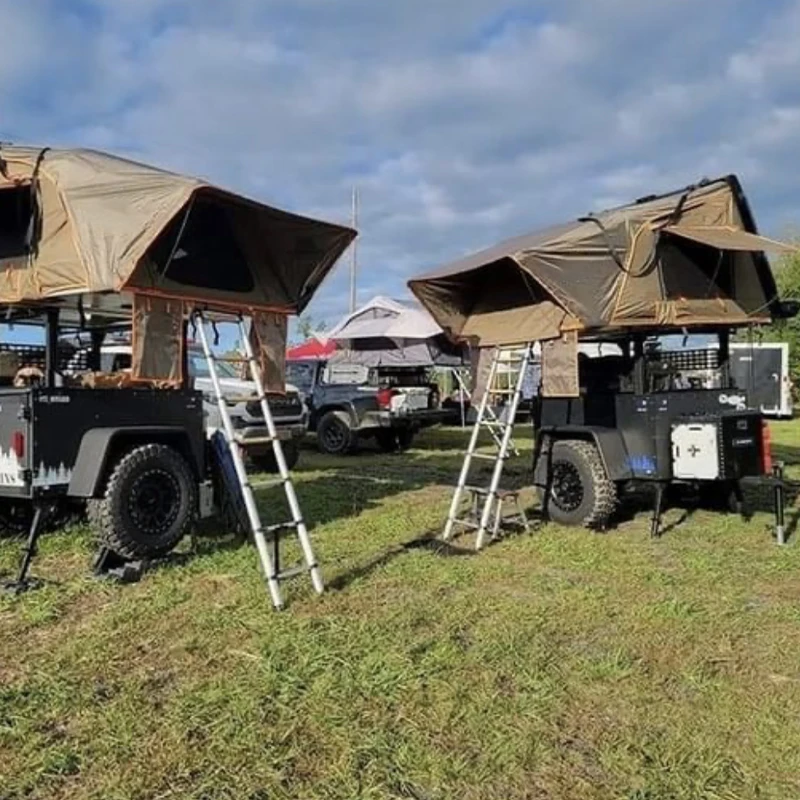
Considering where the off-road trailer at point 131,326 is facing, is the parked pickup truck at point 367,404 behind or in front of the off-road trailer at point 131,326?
in front

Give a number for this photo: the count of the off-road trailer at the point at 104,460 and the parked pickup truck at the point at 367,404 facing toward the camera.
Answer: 0

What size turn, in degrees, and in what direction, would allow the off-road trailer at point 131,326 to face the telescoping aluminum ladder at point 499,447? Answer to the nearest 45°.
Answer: approximately 45° to its right

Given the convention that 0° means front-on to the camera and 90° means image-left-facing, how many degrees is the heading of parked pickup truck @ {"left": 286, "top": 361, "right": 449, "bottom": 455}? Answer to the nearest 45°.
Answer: approximately 135°

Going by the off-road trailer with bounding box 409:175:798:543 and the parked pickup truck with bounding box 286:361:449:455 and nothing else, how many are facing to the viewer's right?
0

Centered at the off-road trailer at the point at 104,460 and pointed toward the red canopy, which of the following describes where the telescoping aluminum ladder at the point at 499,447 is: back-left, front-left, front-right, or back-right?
front-right

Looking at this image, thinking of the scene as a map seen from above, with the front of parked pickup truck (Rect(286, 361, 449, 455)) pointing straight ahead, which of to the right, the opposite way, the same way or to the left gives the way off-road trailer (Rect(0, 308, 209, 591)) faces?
to the right

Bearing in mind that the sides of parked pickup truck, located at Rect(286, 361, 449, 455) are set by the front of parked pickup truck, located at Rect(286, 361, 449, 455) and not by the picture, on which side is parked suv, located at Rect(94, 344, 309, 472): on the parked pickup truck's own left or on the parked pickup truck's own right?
on the parked pickup truck's own left

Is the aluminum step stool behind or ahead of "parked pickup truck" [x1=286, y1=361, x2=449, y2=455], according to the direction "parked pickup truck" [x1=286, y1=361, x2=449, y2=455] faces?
behind

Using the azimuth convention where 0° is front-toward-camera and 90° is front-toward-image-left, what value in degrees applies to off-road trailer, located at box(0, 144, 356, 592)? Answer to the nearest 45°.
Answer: approximately 225°

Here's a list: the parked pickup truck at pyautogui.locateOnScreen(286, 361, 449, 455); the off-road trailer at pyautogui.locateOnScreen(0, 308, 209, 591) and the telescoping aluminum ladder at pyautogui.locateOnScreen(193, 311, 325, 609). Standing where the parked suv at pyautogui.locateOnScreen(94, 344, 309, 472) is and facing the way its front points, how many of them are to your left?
1

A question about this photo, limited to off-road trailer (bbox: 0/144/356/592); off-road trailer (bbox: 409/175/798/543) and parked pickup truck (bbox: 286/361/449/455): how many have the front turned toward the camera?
0

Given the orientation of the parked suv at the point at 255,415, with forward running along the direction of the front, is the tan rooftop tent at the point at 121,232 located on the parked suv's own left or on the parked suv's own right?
on the parked suv's own right

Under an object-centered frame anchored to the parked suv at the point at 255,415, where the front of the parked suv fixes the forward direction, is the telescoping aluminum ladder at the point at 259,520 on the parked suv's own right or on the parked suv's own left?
on the parked suv's own right

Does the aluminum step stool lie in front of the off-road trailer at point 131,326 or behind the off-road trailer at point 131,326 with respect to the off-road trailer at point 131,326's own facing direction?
in front

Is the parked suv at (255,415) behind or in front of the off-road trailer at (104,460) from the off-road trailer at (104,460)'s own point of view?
in front
